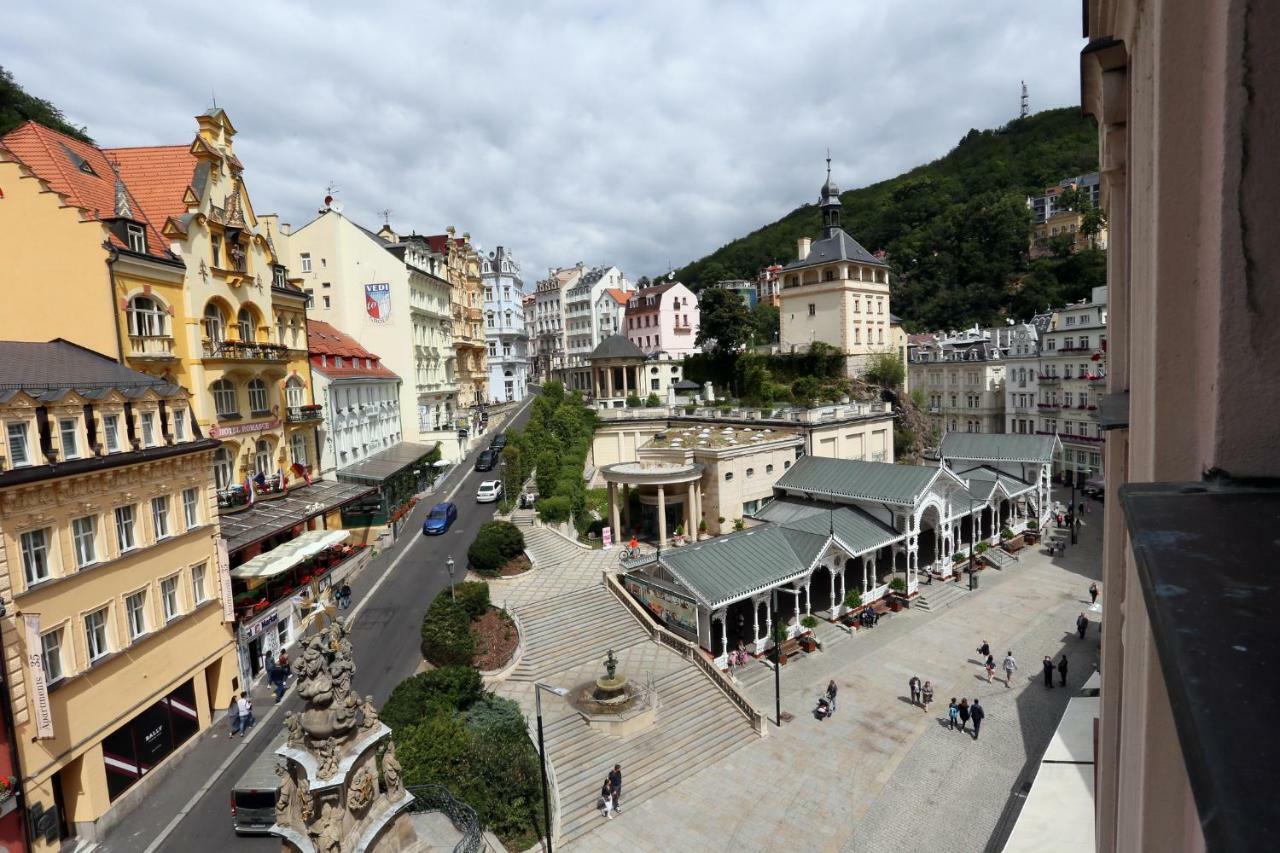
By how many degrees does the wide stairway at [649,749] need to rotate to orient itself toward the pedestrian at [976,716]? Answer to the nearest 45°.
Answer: approximately 45° to its left

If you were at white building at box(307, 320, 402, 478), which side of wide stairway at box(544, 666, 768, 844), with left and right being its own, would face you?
back

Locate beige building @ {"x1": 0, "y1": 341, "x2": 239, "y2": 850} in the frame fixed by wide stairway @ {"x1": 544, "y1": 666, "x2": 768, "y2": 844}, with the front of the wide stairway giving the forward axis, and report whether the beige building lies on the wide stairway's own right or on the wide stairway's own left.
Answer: on the wide stairway's own right

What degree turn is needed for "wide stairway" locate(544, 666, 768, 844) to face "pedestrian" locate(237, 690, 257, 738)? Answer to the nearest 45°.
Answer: approximately 135° to its right

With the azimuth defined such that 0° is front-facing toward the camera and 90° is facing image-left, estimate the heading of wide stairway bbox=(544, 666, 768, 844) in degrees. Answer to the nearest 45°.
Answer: approximately 315°

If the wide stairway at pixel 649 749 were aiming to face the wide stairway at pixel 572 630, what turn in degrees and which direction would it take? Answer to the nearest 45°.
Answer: approximately 180°

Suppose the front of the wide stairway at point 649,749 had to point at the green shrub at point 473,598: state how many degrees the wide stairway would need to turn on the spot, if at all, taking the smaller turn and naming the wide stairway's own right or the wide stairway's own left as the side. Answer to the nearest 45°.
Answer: approximately 180°

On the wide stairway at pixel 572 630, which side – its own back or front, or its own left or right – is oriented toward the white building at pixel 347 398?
back
